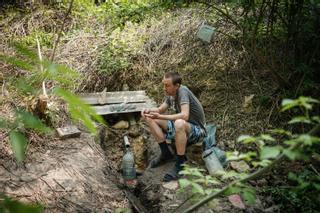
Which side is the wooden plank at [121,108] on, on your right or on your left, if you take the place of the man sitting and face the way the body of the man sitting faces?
on your right

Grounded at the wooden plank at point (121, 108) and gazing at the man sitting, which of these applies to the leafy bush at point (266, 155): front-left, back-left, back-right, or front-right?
front-right

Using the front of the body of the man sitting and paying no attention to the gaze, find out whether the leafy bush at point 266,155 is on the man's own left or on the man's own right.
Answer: on the man's own left

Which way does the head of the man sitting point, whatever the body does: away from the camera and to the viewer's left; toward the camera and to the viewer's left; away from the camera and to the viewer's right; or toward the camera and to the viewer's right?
toward the camera and to the viewer's left

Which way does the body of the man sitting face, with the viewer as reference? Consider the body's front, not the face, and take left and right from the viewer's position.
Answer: facing the viewer and to the left of the viewer

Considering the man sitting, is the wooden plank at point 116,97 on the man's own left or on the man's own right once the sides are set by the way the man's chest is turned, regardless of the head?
on the man's own right
